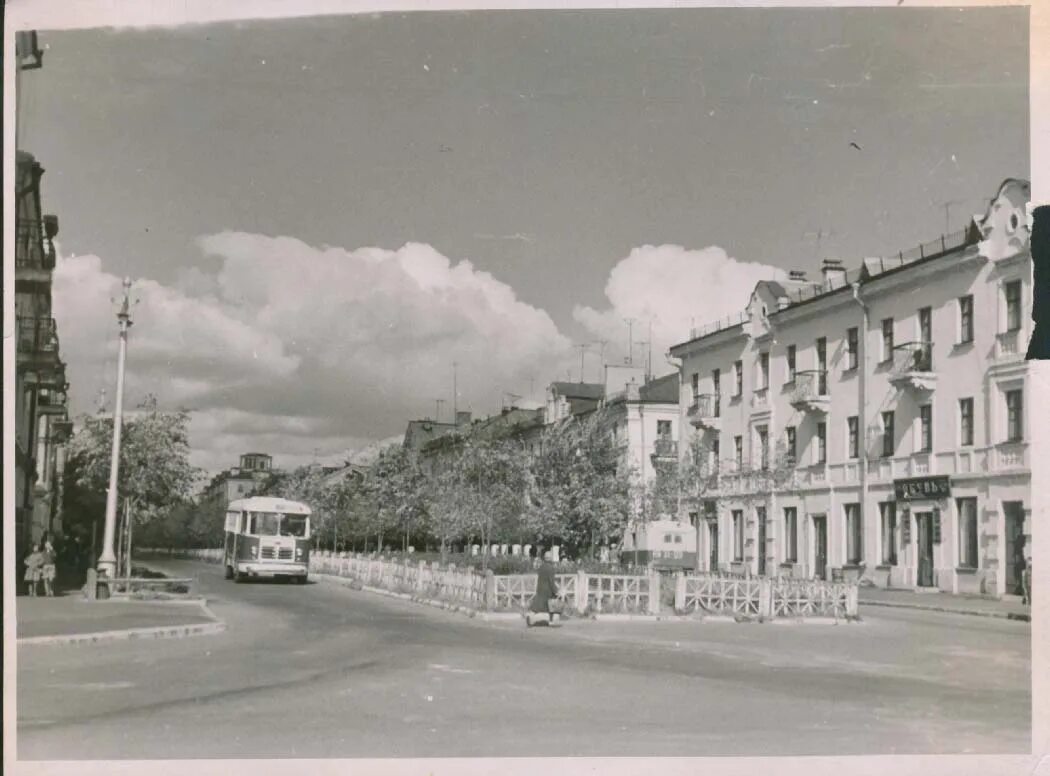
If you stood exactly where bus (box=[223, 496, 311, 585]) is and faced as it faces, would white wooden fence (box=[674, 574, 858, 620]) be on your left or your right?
on your left

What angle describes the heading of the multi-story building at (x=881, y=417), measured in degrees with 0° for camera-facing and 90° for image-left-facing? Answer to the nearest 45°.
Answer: approximately 45°

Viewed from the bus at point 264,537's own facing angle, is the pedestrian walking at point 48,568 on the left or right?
on its right

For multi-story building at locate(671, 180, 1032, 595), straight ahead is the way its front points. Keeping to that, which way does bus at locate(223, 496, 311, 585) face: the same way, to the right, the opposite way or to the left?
to the left

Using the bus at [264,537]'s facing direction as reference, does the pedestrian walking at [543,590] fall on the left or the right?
on its left

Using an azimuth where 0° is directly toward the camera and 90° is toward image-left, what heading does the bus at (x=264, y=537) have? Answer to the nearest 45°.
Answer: approximately 0°

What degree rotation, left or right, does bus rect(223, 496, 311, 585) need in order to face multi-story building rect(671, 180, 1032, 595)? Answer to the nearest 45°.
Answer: approximately 90° to its left

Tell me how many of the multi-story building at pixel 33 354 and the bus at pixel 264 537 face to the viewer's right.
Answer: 1

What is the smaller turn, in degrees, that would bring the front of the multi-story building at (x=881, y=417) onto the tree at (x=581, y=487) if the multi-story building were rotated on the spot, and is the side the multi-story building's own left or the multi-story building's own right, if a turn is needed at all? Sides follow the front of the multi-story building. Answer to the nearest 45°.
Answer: approximately 90° to the multi-story building's own right

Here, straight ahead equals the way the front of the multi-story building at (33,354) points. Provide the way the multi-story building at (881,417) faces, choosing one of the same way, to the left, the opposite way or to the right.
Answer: the opposite way

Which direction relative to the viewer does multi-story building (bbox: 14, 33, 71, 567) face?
to the viewer's right
